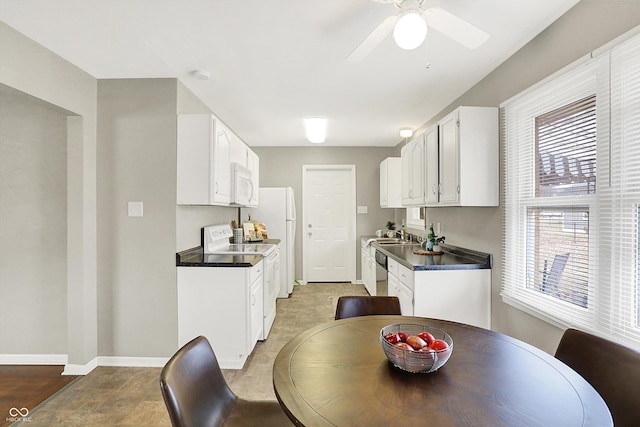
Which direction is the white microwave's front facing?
to the viewer's right

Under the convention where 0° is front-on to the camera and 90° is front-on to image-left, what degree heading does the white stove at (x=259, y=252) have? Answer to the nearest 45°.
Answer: approximately 270°

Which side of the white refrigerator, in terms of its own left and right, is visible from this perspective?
right

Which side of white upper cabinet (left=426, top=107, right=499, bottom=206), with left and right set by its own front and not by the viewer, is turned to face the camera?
left

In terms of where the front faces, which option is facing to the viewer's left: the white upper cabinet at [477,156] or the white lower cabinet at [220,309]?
the white upper cabinet

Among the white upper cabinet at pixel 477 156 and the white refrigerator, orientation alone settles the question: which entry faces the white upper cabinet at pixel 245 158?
the white upper cabinet at pixel 477 156

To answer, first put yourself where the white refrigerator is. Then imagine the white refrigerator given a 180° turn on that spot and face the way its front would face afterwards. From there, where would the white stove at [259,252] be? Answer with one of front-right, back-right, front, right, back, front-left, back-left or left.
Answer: left

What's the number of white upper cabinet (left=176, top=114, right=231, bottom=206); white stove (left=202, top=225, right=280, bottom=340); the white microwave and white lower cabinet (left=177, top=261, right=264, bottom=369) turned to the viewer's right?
4

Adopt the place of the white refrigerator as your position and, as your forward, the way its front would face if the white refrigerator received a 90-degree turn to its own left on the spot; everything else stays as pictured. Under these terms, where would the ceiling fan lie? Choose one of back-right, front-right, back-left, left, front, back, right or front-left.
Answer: back

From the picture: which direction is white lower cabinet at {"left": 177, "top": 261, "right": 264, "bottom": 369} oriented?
to the viewer's right

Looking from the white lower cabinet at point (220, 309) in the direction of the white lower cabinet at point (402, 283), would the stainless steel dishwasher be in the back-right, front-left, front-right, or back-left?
front-left

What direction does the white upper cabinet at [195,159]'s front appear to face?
to the viewer's right

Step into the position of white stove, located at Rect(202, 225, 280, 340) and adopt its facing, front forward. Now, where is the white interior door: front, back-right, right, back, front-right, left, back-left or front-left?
front-left
